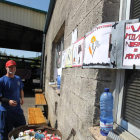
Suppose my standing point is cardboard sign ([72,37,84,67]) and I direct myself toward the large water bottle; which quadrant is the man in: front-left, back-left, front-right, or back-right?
back-right

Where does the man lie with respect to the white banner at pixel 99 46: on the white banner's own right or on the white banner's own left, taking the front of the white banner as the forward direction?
on the white banner's own right

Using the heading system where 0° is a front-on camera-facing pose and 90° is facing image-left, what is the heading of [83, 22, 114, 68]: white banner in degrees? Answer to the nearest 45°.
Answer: approximately 45°

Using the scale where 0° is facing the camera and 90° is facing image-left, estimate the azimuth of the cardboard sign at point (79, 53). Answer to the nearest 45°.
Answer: approximately 45°

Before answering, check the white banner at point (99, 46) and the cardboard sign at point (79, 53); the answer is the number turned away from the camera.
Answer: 0

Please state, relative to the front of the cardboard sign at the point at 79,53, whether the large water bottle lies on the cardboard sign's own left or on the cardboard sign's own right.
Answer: on the cardboard sign's own left
